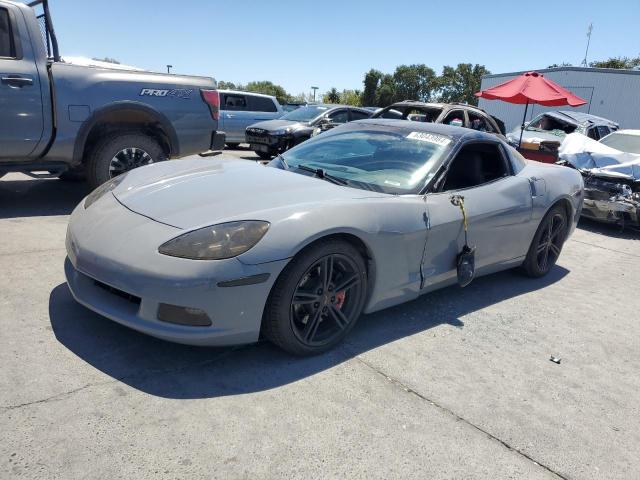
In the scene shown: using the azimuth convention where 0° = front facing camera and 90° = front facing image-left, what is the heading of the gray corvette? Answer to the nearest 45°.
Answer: approximately 45°

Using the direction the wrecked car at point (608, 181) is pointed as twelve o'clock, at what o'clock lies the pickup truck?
The pickup truck is roughly at 12 o'clock from the wrecked car.

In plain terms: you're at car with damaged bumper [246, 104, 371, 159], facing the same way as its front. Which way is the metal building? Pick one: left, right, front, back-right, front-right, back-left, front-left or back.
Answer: back

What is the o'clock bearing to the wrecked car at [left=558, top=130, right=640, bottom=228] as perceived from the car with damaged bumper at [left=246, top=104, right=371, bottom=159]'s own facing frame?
The wrecked car is roughly at 9 o'clock from the car with damaged bumper.

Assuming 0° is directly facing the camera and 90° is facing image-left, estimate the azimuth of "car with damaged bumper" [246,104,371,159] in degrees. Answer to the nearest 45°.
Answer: approximately 45°

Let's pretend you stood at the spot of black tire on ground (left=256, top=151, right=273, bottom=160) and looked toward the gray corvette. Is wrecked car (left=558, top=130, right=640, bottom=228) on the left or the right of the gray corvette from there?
left

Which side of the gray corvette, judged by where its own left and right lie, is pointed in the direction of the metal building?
back

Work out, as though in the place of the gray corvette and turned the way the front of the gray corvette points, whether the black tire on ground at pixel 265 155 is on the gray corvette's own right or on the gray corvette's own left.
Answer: on the gray corvette's own right

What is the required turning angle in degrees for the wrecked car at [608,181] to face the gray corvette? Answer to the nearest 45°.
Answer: approximately 45° to its left
